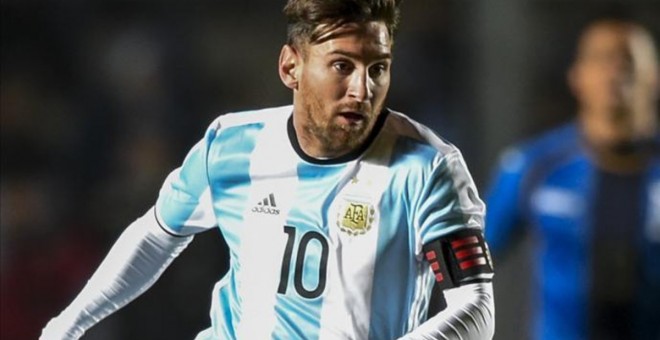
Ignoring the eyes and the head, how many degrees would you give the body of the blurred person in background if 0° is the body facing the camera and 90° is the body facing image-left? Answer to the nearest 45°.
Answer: approximately 0°

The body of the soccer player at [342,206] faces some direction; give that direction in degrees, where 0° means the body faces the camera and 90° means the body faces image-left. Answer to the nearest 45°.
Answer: approximately 0°

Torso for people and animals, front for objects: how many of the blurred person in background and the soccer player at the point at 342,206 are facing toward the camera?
2

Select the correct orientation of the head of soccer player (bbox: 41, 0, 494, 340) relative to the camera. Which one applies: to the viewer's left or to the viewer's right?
to the viewer's right
